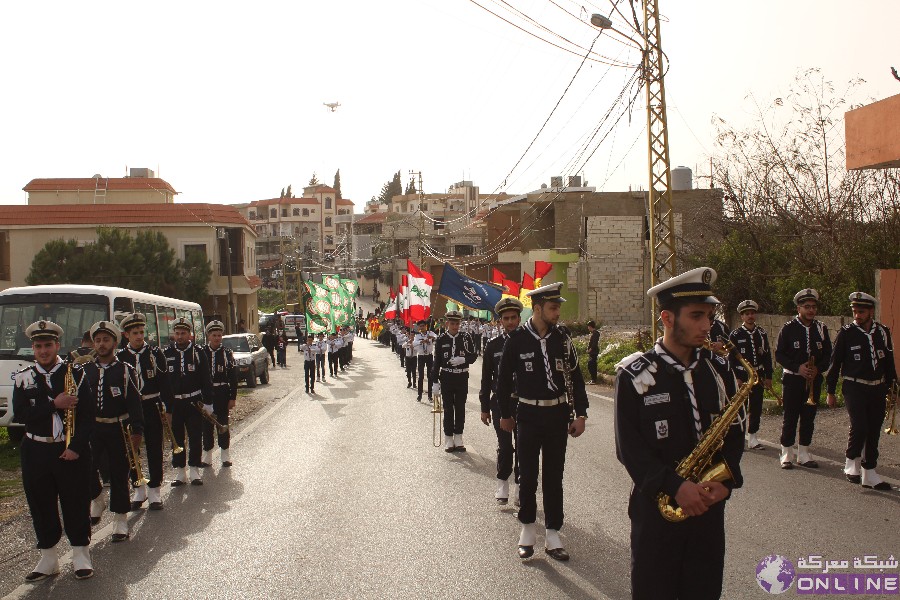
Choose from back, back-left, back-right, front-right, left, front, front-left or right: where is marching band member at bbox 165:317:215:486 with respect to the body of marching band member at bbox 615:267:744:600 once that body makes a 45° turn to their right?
back-right

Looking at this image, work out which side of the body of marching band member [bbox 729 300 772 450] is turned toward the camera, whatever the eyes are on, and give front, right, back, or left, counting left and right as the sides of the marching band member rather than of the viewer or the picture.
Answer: front

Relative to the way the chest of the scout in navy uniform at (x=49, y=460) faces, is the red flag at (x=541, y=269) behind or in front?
behind

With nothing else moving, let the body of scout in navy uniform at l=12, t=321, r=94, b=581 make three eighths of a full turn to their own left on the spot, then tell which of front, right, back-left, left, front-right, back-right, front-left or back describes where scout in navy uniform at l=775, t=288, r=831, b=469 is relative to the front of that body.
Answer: front-right

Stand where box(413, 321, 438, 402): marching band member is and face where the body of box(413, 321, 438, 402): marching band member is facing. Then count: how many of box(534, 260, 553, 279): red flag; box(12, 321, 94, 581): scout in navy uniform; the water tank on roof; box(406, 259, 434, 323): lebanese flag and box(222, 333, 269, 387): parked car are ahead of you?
1

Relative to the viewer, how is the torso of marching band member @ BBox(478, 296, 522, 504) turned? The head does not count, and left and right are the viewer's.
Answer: facing the viewer

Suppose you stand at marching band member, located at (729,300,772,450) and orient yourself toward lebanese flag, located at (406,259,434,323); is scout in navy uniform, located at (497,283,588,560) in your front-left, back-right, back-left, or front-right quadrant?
back-left

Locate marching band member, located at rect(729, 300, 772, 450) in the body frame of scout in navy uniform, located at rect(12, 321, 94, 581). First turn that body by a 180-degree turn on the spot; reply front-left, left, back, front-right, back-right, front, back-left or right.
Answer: right

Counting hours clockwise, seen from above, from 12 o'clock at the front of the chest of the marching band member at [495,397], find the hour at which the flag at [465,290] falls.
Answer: The flag is roughly at 6 o'clock from the marching band member.

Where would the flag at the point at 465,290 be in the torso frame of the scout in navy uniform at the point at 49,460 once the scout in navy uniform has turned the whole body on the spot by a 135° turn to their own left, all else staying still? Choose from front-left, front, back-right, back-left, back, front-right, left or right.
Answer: front
